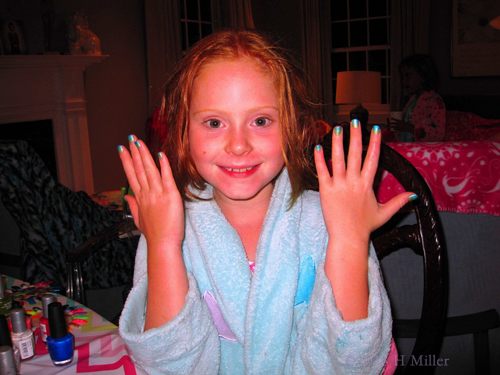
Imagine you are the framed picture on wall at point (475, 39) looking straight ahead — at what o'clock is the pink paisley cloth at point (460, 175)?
The pink paisley cloth is roughly at 12 o'clock from the framed picture on wall.

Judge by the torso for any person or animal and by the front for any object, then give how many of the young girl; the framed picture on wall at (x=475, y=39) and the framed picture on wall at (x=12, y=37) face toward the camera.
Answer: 3

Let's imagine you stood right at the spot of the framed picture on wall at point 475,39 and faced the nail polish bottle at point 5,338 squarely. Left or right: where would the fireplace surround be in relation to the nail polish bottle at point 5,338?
right

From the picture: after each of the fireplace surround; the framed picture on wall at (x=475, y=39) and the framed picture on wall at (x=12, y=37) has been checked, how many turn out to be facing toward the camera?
3

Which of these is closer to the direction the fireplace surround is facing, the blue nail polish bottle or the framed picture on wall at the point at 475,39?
the blue nail polish bottle

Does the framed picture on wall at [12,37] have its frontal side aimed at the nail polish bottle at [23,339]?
yes

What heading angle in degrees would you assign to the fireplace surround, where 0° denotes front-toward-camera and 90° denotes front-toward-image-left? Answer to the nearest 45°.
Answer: approximately 0°

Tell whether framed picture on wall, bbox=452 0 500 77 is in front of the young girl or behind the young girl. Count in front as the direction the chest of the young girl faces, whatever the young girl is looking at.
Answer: behind
